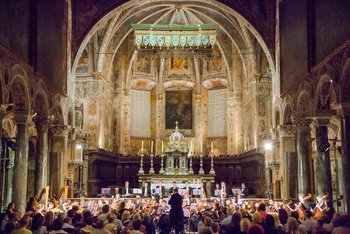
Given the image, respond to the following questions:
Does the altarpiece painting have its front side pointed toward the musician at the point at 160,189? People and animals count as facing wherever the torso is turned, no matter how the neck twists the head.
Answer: yes

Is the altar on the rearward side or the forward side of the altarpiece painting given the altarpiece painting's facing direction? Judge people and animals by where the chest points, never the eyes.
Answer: on the forward side

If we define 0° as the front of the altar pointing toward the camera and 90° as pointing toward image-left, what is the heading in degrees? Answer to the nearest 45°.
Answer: approximately 0°

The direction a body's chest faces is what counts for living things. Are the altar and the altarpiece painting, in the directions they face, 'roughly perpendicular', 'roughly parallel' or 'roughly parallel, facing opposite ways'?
roughly parallel

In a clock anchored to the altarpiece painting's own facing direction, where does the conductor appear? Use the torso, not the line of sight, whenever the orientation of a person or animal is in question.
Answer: The conductor is roughly at 12 o'clock from the altarpiece painting.

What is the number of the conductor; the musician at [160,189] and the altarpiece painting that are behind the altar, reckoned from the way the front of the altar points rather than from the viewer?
1

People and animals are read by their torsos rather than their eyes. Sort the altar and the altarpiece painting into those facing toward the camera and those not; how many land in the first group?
2

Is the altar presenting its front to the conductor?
yes

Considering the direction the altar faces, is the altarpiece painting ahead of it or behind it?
behind

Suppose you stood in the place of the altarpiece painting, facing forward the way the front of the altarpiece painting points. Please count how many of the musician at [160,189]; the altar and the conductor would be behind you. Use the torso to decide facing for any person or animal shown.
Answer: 0

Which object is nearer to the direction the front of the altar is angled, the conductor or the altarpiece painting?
the conductor

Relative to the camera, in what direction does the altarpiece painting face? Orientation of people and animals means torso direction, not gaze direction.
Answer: facing the viewer
